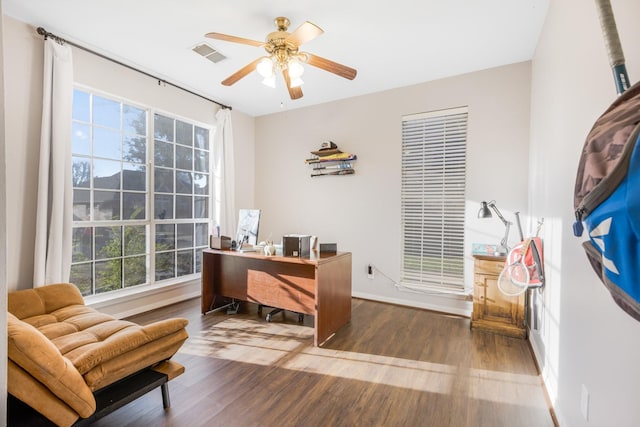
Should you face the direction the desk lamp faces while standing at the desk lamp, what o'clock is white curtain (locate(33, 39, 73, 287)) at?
The white curtain is roughly at 11 o'clock from the desk lamp.

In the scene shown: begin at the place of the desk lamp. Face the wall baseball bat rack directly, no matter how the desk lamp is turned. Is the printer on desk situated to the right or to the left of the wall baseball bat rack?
left

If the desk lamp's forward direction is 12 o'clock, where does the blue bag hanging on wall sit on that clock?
The blue bag hanging on wall is roughly at 9 o'clock from the desk lamp.

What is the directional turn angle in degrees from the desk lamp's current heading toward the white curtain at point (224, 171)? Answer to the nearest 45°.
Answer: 0° — it already faces it

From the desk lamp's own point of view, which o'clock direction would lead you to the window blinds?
The window blinds is roughly at 1 o'clock from the desk lamp.

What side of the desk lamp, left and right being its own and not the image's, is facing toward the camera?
left
